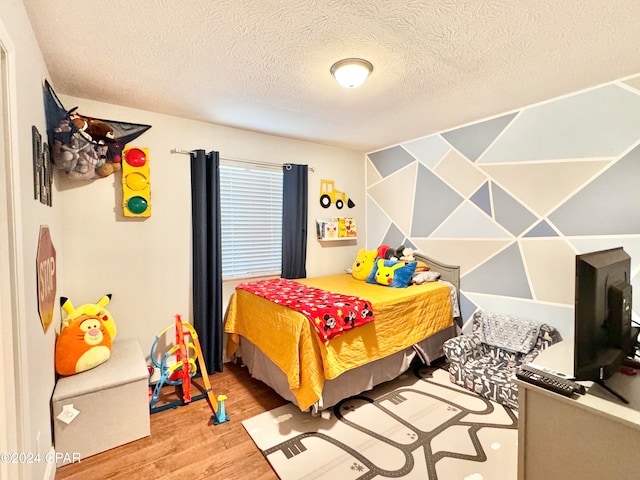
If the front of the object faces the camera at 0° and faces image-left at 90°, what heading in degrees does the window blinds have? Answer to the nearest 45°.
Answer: approximately 315°

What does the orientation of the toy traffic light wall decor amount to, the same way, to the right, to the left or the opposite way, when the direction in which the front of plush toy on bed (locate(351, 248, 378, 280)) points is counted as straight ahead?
to the left

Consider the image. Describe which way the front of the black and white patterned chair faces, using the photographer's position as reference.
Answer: facing the viewer and to the left of the viewer

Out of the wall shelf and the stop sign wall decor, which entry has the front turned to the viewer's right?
the stop sign wall decor

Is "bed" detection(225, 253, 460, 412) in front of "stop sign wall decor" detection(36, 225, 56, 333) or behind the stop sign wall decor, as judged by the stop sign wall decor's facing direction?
in front

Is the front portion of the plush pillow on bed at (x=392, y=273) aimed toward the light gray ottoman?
yes

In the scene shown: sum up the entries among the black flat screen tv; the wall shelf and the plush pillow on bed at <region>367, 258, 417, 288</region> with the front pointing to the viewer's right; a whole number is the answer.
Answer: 0

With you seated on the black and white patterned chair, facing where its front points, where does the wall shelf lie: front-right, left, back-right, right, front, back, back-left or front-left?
front-right

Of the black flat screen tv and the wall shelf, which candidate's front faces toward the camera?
the wall shelf

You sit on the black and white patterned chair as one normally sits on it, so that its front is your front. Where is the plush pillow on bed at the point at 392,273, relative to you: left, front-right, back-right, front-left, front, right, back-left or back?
front-right

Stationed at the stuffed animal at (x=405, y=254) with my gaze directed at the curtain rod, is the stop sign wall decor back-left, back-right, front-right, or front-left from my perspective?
front-left

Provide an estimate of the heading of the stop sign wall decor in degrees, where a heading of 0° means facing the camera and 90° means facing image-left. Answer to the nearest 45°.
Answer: approximately 270°
